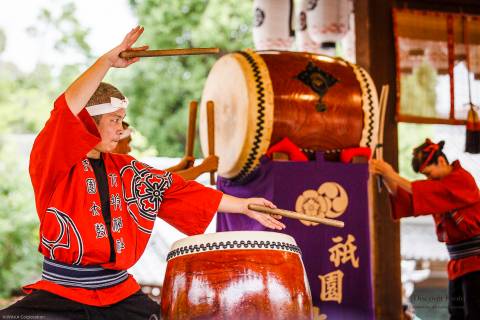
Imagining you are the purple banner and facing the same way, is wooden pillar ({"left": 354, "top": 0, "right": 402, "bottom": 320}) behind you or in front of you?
behind

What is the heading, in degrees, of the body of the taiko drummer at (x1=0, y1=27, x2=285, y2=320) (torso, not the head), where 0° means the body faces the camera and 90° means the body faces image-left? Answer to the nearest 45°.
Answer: approximately 315°

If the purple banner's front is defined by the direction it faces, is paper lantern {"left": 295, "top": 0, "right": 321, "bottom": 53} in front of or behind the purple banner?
behind

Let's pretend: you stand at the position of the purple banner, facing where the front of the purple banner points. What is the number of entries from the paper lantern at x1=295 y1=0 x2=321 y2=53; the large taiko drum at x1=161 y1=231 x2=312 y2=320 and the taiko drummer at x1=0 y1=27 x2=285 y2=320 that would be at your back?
1

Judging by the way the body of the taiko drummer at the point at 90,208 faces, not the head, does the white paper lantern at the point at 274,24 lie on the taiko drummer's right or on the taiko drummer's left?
on the taiko drummer's left

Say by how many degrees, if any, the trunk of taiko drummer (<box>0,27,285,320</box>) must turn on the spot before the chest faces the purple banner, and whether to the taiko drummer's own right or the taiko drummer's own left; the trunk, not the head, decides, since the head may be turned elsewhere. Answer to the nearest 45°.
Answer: approximately 90° to the taiko drummer's own left

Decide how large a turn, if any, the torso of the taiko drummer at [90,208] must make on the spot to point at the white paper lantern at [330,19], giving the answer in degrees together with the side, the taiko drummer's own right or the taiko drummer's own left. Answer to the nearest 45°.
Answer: approximately 90° to the taiko drummer's own left
